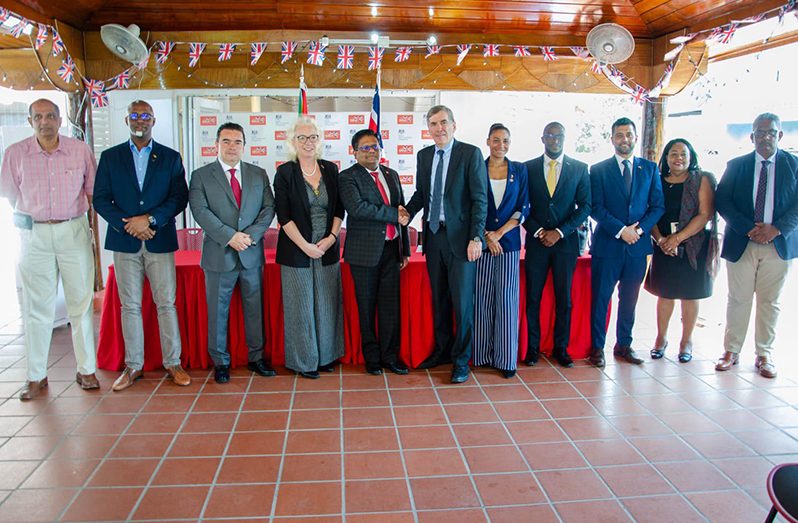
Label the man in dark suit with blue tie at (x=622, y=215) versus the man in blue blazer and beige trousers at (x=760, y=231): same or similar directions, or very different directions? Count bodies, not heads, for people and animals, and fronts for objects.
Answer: same or similar directions

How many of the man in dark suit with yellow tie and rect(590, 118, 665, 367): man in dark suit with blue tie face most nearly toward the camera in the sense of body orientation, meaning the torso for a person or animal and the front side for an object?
2

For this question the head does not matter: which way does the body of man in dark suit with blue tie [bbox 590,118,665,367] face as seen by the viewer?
toward the camera

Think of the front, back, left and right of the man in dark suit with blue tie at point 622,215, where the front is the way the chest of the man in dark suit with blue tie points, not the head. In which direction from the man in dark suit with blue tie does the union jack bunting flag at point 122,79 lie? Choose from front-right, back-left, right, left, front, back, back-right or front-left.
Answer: right

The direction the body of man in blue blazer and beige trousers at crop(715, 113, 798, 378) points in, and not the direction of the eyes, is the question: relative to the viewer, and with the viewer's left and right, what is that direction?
facing the viewer

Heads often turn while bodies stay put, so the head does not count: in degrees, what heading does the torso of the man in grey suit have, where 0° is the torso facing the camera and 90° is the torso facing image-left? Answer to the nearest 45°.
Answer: approximately 0°

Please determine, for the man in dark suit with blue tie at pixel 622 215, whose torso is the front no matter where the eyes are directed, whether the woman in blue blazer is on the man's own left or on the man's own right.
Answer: on the man's own right

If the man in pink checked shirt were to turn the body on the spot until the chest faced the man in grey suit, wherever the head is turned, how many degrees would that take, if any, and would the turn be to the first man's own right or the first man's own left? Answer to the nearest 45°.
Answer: approximately 45° to the first man's own left

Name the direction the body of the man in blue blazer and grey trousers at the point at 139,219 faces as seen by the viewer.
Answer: toward the camera

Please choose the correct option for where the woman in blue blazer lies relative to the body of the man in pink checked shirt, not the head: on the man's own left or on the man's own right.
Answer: on the man's own left

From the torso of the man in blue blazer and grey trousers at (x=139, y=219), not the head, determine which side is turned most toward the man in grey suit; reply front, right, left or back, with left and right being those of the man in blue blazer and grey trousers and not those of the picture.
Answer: left

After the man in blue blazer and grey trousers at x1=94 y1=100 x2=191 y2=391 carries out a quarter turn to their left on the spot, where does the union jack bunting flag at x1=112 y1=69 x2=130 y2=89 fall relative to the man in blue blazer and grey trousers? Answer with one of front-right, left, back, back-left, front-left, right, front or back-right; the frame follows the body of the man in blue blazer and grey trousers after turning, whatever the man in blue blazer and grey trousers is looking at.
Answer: left

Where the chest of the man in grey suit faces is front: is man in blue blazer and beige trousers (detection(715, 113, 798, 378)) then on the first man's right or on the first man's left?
on the first man's left

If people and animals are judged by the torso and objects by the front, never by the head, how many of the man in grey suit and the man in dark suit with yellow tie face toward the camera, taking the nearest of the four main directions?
2
